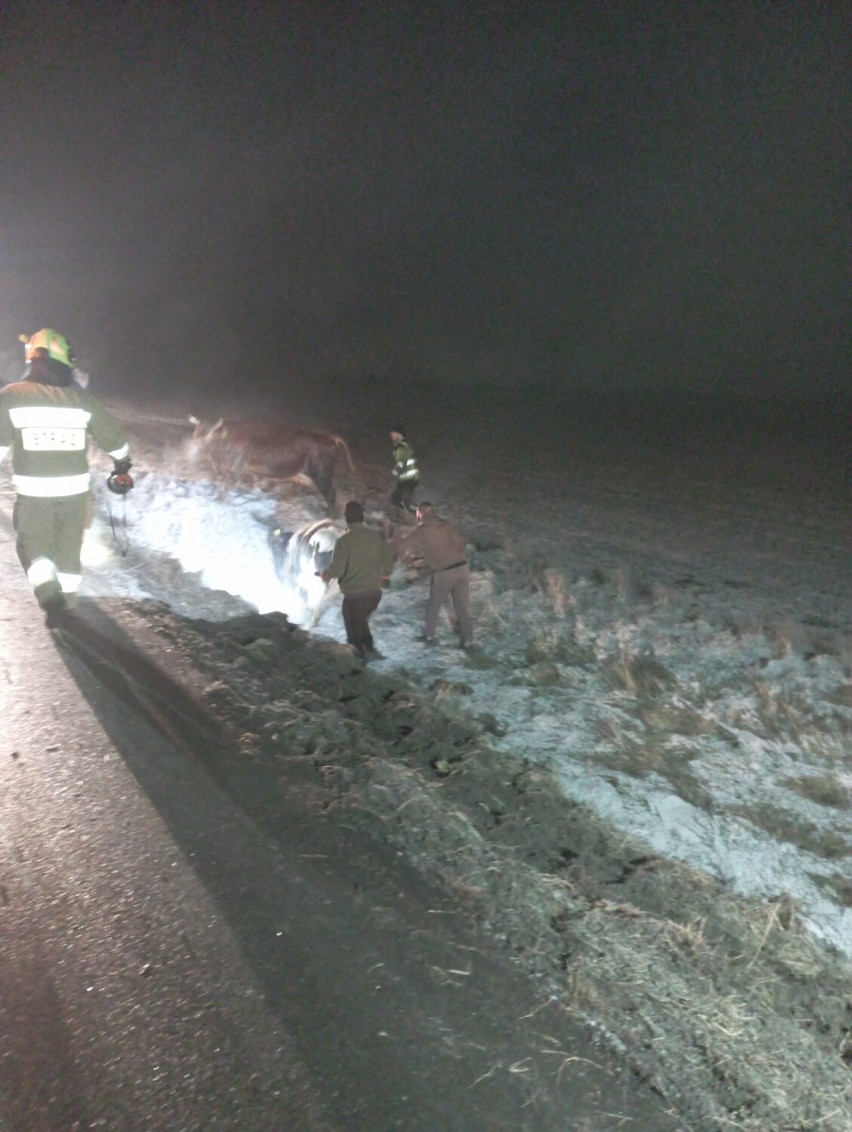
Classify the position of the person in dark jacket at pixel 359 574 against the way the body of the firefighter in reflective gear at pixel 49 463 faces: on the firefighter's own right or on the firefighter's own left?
on the firefighter's own right

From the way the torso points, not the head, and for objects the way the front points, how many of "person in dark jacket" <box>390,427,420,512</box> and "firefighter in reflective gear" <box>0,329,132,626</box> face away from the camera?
1

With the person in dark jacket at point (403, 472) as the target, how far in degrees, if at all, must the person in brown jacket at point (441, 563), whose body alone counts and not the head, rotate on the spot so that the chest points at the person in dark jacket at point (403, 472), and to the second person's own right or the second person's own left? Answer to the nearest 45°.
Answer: approximately 45° to the second person's own right

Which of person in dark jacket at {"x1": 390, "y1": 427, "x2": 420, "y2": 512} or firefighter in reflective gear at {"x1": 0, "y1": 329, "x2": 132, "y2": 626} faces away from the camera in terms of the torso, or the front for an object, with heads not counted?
the firefighter in reflective gear

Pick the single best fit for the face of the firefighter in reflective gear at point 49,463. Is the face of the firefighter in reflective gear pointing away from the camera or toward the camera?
away from the camera

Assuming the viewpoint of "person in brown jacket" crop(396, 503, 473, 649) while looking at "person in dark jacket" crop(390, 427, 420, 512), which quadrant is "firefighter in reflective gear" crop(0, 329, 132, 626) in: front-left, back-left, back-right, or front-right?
back-left

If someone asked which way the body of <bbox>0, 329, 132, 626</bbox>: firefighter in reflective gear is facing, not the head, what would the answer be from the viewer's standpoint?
away from the camera

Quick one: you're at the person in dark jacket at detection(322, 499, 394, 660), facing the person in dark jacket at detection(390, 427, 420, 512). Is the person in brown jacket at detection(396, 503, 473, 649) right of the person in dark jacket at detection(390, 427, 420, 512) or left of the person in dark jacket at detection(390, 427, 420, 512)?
right

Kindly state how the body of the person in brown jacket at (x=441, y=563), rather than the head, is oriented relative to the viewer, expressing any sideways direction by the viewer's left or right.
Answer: facing away from the viewer and to the left of the viewer
